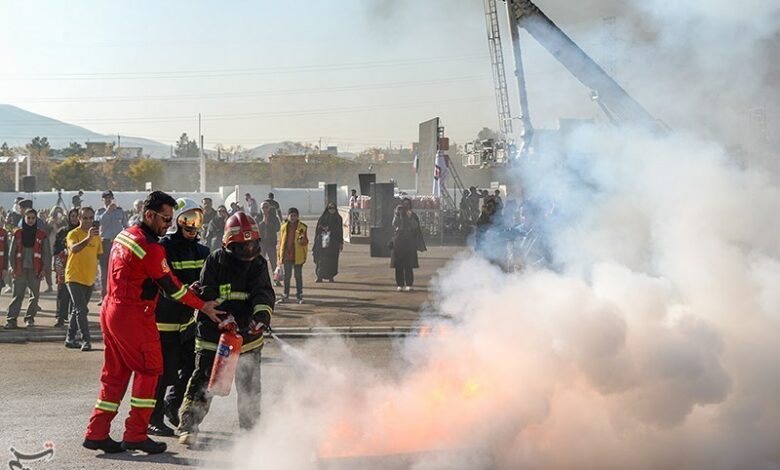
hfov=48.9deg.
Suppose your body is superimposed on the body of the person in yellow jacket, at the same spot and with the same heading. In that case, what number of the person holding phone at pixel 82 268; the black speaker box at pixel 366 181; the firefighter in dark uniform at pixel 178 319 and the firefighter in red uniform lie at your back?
1

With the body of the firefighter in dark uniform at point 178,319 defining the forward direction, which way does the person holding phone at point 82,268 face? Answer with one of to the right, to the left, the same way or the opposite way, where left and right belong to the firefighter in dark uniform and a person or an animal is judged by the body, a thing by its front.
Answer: the same way

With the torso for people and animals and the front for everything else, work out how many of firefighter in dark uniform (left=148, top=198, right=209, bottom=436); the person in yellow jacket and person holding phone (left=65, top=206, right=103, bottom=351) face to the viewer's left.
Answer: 0

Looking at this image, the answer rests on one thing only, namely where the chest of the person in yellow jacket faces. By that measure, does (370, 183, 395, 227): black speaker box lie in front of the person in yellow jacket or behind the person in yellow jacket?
behind

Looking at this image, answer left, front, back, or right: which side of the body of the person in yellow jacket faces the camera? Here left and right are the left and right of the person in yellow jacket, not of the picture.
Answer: front

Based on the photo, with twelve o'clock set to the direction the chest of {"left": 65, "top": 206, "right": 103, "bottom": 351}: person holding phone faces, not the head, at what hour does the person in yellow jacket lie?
The person in yellow jacket is roughly at 9 o'clock from the person holding phone.

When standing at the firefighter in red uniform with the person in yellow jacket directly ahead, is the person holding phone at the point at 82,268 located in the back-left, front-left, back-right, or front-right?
front-left

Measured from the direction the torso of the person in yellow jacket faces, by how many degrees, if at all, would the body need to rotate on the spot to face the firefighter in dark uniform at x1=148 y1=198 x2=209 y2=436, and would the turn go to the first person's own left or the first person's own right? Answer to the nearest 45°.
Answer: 0° — they already face them

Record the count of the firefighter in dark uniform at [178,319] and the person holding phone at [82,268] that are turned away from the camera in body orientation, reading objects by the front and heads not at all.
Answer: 0

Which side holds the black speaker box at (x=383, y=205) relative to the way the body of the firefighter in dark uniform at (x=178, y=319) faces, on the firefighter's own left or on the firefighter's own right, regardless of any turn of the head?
on the firefighter's own left

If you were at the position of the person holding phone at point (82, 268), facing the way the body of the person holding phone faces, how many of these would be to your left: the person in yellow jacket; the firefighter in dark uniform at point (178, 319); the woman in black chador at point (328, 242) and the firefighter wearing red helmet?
2

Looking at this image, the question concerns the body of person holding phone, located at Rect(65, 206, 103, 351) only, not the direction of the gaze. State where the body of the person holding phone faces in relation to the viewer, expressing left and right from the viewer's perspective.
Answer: facing the viewer and to the right of the viewer

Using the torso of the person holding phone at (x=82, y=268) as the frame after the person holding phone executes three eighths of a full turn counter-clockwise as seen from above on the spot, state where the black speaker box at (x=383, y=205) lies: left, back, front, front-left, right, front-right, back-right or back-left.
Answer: front-right

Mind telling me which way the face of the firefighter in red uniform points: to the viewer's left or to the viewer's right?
to the viewer's right

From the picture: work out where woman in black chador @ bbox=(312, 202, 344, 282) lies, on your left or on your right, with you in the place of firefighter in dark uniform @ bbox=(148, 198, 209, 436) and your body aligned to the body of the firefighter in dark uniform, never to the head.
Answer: on your left

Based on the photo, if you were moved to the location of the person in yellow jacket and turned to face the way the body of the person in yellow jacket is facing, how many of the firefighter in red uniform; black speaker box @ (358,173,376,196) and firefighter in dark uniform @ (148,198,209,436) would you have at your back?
1

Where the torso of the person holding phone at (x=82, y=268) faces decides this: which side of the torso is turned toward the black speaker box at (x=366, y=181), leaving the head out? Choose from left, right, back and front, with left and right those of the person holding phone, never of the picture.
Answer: left

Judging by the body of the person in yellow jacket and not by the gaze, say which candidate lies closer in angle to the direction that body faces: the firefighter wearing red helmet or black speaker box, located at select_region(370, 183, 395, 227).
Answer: the firefighter wearing red helmet

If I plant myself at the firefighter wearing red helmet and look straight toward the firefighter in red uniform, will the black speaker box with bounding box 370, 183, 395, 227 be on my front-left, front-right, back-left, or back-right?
back-right

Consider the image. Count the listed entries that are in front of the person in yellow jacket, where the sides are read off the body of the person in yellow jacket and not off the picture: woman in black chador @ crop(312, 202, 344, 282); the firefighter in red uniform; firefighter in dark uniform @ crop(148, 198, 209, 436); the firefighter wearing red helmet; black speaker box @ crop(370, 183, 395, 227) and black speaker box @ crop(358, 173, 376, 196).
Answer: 3

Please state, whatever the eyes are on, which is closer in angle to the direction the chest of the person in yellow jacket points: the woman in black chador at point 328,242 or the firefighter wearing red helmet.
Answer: the firefighter wearing red helmet
